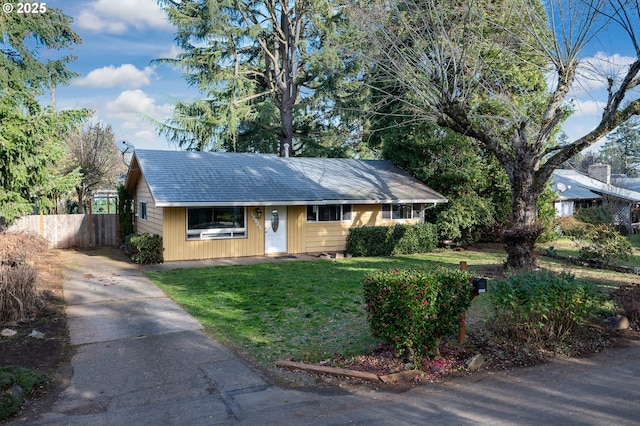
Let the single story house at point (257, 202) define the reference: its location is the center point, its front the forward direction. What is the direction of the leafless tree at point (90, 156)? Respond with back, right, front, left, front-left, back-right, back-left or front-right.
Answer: back

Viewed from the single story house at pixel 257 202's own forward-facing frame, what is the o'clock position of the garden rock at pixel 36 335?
The garden rock is roughly at 2 o'clock from the single story house.

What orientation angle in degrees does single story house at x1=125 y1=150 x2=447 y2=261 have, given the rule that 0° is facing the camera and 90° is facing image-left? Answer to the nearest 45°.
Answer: approximately 315°

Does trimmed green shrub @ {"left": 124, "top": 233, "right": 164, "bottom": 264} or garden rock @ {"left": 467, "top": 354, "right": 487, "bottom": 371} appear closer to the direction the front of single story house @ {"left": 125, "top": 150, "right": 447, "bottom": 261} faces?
the garden rock

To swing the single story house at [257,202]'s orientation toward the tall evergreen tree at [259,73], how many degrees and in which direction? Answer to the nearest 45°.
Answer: approximately 135° to its left

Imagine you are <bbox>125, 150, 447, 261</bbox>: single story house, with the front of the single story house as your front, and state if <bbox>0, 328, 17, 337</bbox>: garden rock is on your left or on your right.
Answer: on your right

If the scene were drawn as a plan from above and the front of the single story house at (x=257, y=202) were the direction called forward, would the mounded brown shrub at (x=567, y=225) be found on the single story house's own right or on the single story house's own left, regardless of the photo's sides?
on the single story house's own left
